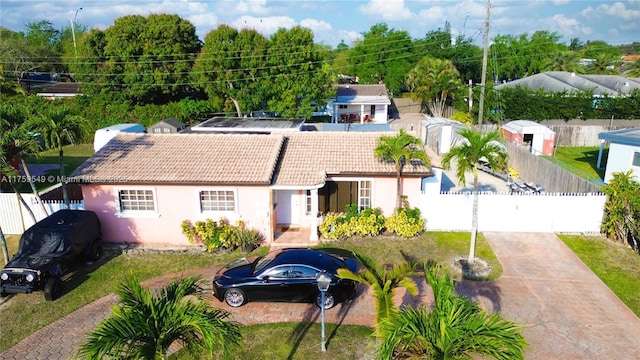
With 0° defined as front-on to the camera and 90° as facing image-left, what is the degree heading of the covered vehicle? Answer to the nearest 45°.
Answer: approximately 45°

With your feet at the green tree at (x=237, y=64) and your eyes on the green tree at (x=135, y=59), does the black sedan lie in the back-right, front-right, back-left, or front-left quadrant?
back-left

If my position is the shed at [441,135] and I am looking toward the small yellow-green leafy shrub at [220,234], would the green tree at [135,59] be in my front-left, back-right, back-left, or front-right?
front-right

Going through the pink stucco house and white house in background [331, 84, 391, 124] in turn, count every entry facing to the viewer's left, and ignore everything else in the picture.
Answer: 0

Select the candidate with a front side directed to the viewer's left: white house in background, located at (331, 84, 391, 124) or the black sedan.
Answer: the black sedan

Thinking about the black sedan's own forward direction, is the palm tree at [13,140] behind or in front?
in front

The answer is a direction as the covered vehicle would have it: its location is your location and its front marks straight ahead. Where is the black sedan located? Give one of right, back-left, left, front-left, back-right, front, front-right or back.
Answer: left

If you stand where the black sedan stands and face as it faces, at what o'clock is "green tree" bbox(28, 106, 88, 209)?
The green tree is roughly at 1 o'clock from the black sedan.

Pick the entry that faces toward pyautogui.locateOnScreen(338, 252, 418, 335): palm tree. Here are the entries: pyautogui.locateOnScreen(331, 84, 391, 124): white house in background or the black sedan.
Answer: the white house in background

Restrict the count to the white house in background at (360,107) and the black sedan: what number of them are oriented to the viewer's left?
1

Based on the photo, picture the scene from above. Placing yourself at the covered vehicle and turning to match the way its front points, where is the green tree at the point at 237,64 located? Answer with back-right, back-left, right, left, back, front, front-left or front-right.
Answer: back

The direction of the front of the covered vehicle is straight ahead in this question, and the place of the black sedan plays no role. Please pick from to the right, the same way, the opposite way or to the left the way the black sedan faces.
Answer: to the right

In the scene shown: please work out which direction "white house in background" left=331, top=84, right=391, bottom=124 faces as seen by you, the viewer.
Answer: facing the viewer

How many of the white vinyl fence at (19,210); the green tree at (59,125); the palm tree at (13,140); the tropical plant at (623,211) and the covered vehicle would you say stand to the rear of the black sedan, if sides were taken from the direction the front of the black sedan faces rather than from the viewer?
1

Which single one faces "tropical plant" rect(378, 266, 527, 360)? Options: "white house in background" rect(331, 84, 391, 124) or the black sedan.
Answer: the white house in background

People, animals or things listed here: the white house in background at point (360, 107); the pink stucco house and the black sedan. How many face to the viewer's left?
1

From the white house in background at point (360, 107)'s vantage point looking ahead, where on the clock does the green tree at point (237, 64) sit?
The green tree is roughly at 2 o'clock from the white house in background.

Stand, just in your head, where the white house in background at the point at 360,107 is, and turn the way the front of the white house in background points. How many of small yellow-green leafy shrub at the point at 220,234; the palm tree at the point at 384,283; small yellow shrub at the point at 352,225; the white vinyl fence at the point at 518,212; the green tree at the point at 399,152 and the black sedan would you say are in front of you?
6
